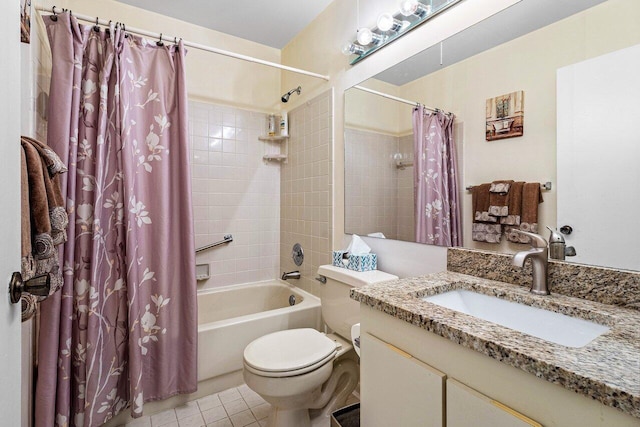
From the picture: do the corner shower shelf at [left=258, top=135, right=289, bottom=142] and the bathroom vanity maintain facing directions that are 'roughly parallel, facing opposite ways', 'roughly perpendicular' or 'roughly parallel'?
roughly perpendicular

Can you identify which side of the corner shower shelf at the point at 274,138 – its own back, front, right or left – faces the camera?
front

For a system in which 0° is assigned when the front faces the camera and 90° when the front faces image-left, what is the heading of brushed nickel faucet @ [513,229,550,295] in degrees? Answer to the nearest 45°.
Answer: approximately 45°

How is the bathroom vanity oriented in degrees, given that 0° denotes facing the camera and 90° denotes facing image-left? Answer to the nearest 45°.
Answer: approximately 45°

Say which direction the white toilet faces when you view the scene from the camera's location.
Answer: facing the viewer and to the left of the viewer

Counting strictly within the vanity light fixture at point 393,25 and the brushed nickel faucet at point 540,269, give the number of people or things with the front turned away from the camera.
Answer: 0

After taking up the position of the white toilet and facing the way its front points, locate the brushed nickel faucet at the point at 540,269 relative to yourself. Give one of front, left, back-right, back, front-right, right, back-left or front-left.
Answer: left
